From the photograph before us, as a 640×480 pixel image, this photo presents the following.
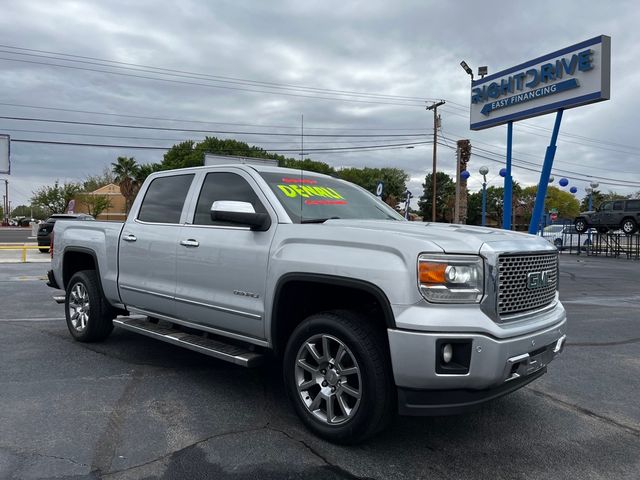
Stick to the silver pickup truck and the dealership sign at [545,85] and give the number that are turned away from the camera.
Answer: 0

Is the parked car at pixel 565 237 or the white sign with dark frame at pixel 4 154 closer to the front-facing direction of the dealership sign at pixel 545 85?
the white sign with dark frame

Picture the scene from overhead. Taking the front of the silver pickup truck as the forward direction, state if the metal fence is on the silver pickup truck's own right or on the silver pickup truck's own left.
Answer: on the silver pickup truck's own left

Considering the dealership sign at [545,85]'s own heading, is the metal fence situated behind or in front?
behind

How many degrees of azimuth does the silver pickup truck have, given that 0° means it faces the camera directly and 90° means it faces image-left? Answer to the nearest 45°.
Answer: approximately 315°

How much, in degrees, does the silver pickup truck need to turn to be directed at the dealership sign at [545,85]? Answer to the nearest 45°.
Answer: approximately 90° to its left

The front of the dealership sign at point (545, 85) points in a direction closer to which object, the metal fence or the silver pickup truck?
the silver pickup truck

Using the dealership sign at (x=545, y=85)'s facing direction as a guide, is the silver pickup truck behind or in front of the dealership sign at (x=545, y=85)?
in front

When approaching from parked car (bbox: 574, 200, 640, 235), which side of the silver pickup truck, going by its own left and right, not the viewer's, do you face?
left

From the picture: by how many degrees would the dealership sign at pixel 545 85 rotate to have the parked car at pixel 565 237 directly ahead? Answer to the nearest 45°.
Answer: approximately 135° to its right
